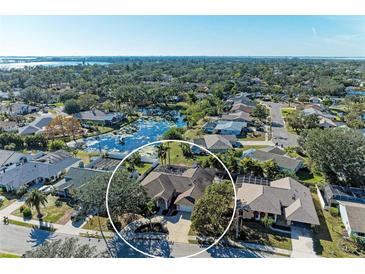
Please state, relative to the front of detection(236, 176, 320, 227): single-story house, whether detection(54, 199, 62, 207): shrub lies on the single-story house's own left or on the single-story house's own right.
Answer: on the single-story house's own right

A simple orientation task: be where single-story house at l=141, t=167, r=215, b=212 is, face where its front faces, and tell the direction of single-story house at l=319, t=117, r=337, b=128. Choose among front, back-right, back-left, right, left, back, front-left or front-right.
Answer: back-left

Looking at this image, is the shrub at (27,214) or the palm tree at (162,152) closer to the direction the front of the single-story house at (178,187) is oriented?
the shrub

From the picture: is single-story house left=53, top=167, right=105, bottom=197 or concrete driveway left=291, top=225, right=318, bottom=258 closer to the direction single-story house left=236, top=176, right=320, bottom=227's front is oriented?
the concrete driveway

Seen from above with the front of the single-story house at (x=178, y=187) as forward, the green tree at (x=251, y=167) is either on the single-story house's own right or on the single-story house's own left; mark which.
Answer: on the single-story house's own left

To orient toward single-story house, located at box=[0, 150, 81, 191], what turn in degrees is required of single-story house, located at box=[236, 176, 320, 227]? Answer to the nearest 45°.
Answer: approximately 90° to its right

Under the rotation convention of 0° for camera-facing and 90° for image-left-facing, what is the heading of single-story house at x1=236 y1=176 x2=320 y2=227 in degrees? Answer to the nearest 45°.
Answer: approximately 0°

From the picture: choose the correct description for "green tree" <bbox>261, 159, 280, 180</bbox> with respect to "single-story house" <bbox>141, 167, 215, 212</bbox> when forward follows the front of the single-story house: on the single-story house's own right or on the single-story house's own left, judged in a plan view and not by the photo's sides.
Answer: on the single-story house's own left

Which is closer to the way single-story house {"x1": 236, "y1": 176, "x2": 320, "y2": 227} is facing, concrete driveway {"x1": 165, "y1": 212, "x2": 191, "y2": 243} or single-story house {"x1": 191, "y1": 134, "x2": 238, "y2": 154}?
the concrete driveway

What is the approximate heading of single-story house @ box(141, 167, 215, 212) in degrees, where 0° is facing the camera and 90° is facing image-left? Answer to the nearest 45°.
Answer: approximately 0°

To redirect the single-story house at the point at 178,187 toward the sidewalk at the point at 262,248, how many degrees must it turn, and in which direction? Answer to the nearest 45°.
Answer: approximately 45° to its left

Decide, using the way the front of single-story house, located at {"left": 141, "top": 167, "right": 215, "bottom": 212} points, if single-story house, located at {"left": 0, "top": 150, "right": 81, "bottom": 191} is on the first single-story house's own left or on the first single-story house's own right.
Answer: on the first single-story house's own right
